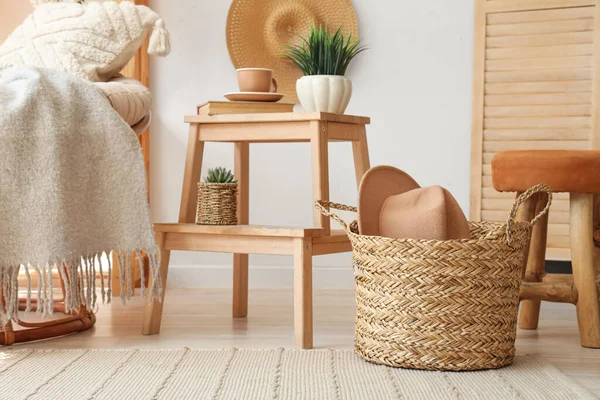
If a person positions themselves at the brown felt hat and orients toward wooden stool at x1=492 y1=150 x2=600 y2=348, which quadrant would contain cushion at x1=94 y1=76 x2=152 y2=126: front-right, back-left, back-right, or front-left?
back-left

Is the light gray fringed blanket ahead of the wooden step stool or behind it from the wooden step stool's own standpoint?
ahead

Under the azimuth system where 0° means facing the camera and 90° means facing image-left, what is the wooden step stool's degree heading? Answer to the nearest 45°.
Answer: approximately 45°

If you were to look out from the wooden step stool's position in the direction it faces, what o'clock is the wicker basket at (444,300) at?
The wicker basket is roughly at 9 o'clock from the wooden step stool.

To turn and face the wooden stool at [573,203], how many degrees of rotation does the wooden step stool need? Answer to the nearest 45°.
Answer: approximately 135° to its left

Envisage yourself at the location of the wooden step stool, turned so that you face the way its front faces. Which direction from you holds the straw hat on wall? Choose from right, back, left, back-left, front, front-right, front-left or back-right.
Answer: back-right

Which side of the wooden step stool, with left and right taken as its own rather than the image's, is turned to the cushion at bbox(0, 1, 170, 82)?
right
